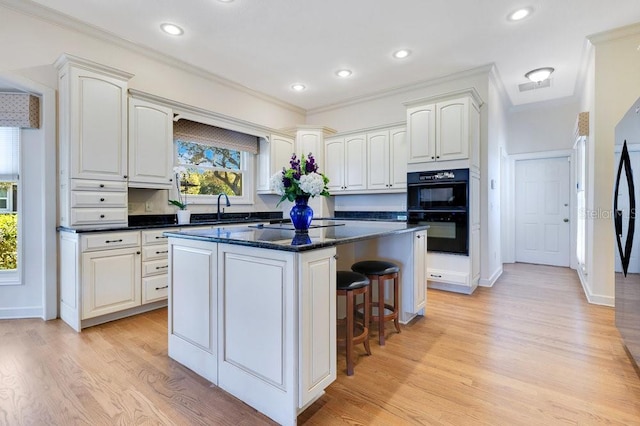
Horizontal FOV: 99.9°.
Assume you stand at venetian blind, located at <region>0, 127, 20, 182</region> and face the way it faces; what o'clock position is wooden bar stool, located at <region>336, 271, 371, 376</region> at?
The wooden bar stool is roughly at 11 o'clock from the venetian blind.

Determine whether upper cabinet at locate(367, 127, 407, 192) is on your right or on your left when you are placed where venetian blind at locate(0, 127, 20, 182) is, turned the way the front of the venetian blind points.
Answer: on your left

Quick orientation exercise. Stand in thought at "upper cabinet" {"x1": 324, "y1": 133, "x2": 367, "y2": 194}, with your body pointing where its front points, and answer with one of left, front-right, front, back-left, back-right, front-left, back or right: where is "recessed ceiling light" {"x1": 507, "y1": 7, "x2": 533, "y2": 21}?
left

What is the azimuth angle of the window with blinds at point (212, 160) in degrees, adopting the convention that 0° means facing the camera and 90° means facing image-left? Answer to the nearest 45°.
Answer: approximately 315°

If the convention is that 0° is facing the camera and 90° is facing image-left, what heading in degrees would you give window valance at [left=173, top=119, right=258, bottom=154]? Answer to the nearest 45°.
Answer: approximately 315°

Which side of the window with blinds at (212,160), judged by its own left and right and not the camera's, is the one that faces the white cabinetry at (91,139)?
right
